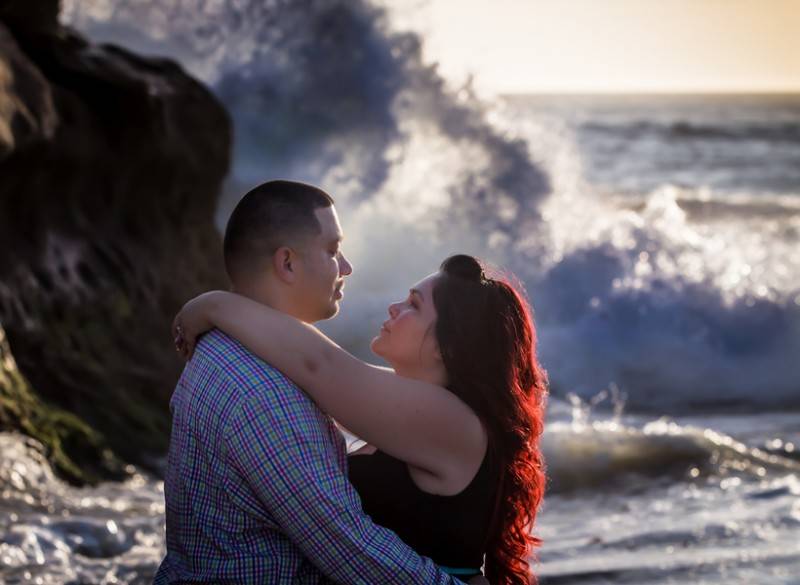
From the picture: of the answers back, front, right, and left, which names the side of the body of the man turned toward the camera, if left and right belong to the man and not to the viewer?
right

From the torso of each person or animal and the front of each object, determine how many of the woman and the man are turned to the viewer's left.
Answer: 1

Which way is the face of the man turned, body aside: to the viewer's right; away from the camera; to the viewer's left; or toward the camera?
to the viewer's right

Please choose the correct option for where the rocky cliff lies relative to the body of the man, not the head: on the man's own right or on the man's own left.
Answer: on the man's own left

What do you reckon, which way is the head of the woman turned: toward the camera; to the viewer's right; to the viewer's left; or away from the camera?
to the viewer's left

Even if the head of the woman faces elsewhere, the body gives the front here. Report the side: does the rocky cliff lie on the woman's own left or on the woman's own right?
on the woman's own right

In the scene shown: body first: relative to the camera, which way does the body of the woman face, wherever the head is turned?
to the viewer's left

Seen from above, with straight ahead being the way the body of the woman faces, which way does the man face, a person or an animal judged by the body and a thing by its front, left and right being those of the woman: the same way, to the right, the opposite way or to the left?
the opposite way
